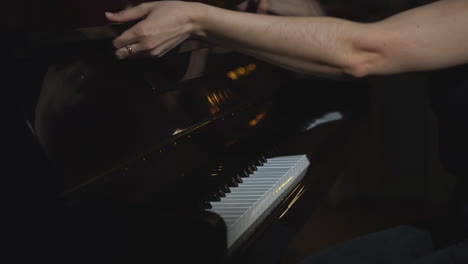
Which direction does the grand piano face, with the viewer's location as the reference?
facing the viewer and to the right of the viewer
